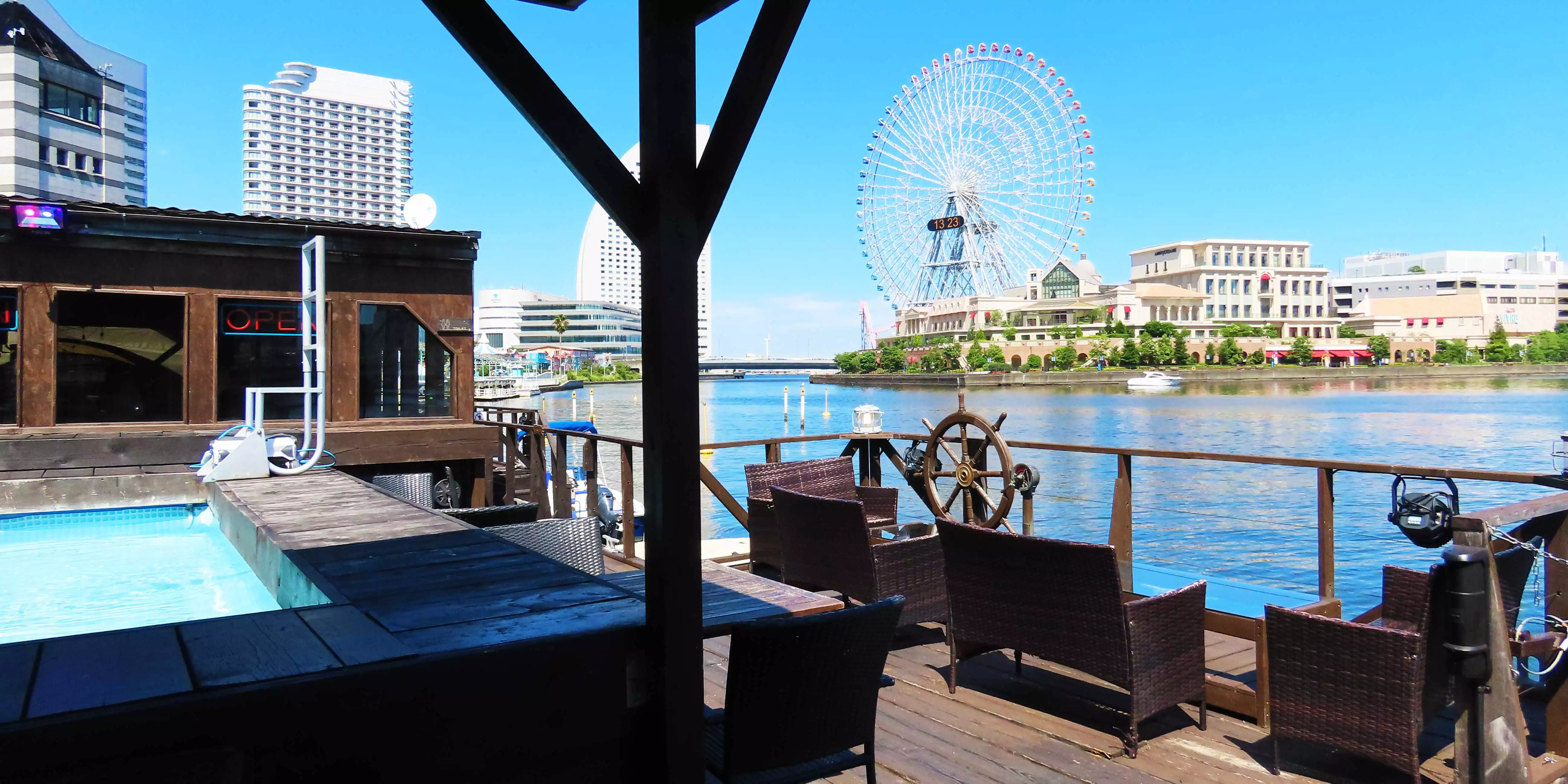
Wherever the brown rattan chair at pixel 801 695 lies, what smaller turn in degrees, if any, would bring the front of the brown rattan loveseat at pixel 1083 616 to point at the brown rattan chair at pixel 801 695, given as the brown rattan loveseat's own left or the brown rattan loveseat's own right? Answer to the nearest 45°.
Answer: approximately 180°

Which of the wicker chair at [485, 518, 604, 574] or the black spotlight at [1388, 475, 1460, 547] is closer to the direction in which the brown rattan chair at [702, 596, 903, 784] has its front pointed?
the wicker chair

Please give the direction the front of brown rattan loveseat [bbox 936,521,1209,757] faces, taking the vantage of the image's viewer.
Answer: facing away from the viewer and to the right of the viewer

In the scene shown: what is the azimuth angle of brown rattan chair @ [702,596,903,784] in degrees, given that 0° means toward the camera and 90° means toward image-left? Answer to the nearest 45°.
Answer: approximately 135°

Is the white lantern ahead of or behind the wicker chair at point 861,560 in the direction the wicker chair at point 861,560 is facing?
ahead

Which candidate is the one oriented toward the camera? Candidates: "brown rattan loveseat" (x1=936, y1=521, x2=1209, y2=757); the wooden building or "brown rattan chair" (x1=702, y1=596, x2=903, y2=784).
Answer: the wooden building

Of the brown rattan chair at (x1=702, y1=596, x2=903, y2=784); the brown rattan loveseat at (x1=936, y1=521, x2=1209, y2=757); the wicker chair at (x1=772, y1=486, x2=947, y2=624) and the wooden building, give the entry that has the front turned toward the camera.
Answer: the wooden building

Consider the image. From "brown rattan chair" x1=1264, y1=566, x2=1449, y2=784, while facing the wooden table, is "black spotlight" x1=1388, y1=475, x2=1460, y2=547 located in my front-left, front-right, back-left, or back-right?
back-right

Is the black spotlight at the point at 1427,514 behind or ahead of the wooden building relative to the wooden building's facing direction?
ahead

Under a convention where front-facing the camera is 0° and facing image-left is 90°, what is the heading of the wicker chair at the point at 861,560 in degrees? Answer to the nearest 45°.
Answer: approximately 225°

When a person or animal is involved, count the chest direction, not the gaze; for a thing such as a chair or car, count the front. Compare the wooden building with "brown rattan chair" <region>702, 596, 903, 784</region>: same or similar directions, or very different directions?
very different directions

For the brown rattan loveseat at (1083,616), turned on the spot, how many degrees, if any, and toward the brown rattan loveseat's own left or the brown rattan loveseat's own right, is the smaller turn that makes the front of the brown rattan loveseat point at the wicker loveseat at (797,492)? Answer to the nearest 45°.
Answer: approximately 90° to the brown rattan loveseat's own left

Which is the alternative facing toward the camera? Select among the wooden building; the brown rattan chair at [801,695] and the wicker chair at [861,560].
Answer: the wooden building

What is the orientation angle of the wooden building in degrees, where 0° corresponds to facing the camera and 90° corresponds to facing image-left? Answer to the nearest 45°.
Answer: approximately 0°
